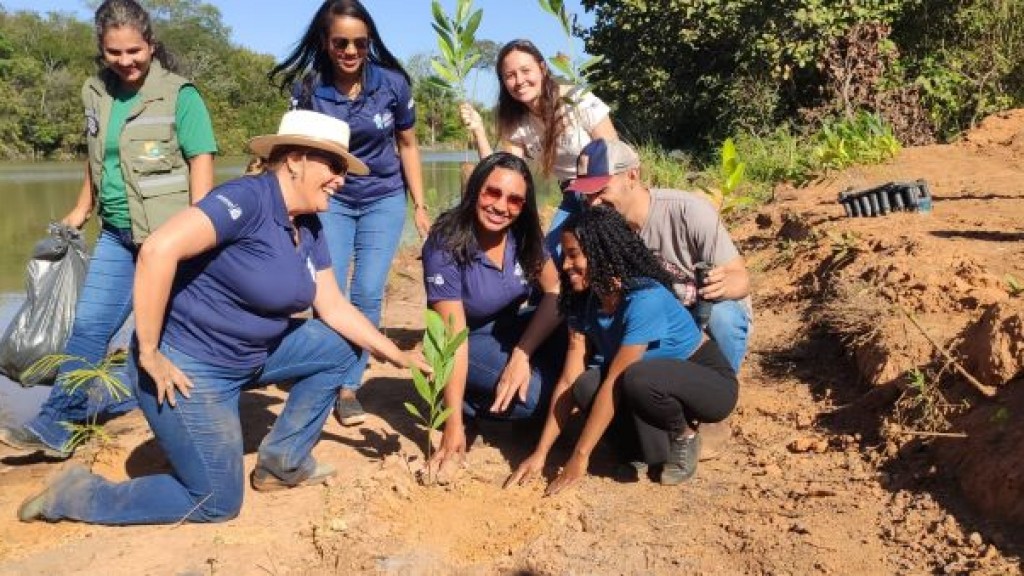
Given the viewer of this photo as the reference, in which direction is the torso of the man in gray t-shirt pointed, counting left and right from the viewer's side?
facing the viewer and to the left of the viewer

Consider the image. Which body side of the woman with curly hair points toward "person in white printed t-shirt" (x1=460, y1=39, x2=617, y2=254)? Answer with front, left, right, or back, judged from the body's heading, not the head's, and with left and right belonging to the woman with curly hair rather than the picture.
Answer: right

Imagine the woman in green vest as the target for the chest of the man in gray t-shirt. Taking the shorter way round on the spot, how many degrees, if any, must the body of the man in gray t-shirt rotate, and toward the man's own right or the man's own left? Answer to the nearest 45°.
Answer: approximately 45° to the man's own right

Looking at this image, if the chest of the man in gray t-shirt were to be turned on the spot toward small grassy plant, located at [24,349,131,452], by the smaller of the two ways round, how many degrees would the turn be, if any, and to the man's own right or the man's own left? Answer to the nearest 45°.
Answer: approximately 45° to the man's own right

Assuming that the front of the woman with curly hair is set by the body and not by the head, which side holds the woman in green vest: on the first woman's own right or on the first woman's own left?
on the first woman's own right

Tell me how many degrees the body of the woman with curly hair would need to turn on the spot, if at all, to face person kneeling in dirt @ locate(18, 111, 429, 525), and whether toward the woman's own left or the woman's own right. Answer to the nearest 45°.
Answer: approximately 45° to the woman's own right

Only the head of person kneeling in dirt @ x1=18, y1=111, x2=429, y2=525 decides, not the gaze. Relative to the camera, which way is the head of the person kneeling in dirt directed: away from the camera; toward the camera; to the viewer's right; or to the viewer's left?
to the viewer's right

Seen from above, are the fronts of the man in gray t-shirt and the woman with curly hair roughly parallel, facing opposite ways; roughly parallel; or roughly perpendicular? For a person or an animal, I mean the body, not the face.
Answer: roughly parallel

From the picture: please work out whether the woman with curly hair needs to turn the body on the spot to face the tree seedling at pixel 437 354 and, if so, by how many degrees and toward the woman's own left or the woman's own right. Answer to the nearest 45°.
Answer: approximately 45° to the woman's own right

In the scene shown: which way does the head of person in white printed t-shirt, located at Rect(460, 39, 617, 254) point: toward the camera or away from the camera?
toward the camera

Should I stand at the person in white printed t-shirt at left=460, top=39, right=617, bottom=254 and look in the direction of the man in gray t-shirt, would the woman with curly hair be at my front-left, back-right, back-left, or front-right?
front-right

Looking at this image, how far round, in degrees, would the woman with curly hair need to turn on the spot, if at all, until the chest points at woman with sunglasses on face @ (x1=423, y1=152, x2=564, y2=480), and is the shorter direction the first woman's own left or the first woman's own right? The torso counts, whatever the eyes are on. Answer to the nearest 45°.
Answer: approximately 90° to the first woman's own right

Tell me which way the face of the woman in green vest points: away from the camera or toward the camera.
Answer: toward the camera

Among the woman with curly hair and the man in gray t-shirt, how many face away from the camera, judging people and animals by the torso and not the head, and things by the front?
0
